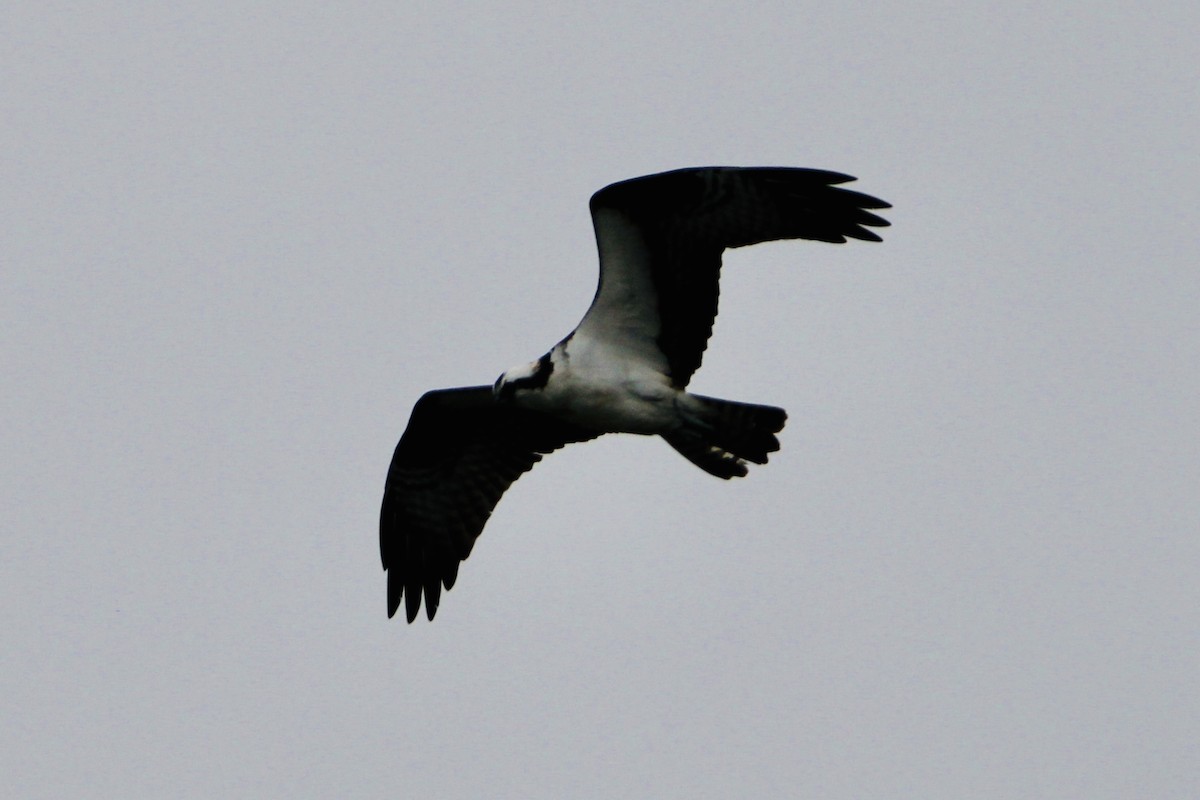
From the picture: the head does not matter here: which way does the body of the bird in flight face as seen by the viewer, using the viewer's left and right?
facing to the left of the viewer
